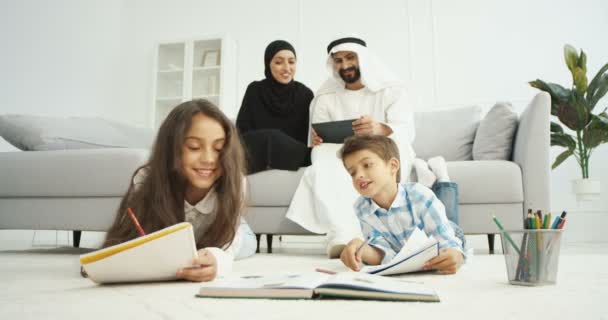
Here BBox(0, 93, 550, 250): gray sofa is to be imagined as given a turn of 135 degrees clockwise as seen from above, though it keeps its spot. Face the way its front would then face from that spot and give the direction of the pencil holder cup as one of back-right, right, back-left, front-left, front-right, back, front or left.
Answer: back

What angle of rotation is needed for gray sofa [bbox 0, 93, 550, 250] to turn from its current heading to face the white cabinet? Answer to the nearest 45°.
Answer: approximately 180°

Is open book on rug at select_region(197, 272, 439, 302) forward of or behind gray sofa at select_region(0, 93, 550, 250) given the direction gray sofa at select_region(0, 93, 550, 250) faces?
forward

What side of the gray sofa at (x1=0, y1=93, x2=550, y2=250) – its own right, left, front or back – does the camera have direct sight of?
front

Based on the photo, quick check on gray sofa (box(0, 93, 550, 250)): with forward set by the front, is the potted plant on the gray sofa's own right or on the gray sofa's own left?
on the gray sofa's own left
